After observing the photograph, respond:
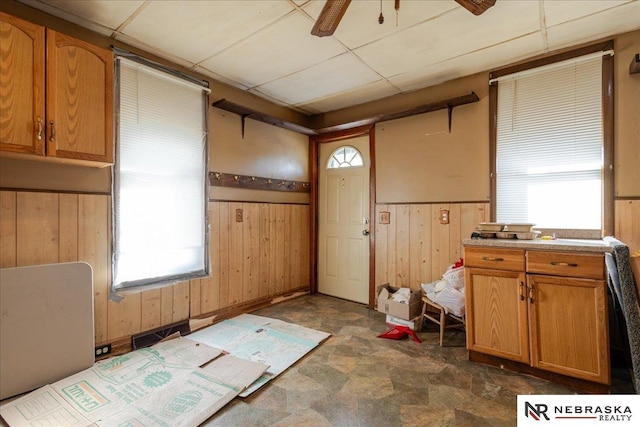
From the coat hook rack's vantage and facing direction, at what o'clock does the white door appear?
The white door is roughly at 10 o'clock from the coat hook rack.

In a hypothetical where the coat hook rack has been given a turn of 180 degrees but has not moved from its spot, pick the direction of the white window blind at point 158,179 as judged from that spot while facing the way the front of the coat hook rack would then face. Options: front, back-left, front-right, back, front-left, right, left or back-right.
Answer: left

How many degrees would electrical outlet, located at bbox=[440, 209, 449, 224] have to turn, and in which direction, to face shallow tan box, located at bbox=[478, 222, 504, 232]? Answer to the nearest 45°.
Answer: approximately 45° to its left

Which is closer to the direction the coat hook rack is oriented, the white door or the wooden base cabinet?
the wooden base cabinet

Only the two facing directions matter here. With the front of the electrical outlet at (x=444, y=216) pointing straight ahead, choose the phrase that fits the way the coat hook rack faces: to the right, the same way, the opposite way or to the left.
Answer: to the left

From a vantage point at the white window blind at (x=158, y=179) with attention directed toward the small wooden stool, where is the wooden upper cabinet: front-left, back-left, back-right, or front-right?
back-right

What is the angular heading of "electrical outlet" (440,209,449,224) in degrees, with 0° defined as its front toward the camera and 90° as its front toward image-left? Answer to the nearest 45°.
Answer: approximately 0°

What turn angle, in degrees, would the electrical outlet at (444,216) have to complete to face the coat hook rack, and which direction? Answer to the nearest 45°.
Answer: approximately 90° to its right

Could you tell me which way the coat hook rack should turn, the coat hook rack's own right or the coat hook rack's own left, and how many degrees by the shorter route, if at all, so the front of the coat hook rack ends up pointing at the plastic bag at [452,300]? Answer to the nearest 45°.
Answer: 0° — it already faces it
